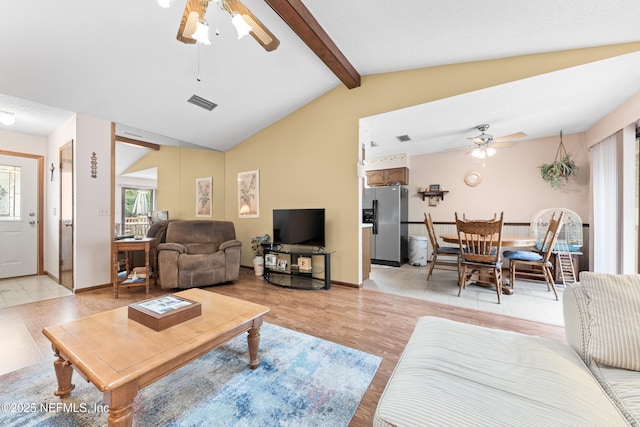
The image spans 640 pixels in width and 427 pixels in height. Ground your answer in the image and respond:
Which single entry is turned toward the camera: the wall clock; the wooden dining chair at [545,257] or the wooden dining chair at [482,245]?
the wall clock

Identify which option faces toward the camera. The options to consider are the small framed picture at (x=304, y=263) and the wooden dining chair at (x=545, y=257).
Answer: the small framed picture

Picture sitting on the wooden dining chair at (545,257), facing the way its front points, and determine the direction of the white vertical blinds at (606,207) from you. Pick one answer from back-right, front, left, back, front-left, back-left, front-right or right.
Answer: back-right

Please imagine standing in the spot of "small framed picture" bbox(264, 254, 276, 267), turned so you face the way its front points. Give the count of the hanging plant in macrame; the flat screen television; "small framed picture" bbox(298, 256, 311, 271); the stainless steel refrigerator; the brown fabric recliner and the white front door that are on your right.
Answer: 2

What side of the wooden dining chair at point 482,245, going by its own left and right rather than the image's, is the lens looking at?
back

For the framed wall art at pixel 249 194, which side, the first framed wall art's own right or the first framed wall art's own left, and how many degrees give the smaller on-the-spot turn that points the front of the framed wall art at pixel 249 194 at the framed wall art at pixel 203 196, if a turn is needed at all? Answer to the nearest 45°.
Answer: approximately 90° to the first framed wall art's own right

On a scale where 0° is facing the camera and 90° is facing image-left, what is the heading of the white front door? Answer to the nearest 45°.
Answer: approximately 315°

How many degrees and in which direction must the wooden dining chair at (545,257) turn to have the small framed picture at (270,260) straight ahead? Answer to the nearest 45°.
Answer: approximately 45° to its left

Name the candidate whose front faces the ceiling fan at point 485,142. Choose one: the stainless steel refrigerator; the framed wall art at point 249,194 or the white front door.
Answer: the white front door

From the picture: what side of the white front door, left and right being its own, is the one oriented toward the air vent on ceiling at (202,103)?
front

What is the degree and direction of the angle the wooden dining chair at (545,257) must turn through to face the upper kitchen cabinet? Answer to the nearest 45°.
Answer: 0° — it already faces it

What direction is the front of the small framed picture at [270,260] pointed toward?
toward the camera

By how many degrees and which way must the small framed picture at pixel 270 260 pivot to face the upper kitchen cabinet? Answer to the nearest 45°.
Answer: approximately 90° to its left

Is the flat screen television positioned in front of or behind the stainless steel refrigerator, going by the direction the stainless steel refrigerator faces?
in front

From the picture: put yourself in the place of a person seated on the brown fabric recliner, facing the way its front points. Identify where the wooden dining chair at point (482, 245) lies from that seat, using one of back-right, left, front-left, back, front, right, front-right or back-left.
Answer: front-left

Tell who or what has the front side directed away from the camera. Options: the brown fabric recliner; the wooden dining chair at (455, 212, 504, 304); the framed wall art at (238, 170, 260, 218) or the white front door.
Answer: the wooden dining chair

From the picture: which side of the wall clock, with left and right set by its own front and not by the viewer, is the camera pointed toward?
front

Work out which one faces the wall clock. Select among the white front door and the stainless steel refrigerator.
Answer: the white front door

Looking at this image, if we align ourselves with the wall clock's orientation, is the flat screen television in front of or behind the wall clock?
in front

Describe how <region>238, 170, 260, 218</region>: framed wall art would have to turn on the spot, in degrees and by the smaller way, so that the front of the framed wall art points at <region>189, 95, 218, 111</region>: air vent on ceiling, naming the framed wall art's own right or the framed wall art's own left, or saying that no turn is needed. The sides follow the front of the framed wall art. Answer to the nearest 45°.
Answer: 0° — it already faces it

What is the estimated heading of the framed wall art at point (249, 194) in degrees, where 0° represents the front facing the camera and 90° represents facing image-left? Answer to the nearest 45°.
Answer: approximately 45°

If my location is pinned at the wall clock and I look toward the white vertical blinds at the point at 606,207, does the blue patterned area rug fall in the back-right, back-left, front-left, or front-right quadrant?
front-right

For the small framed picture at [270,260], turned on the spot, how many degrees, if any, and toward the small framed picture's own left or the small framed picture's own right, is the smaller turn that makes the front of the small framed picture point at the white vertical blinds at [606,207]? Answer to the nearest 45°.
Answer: approximately 90° to the small framed picture's own left

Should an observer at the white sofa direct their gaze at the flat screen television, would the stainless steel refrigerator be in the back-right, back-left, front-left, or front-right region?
front-right
